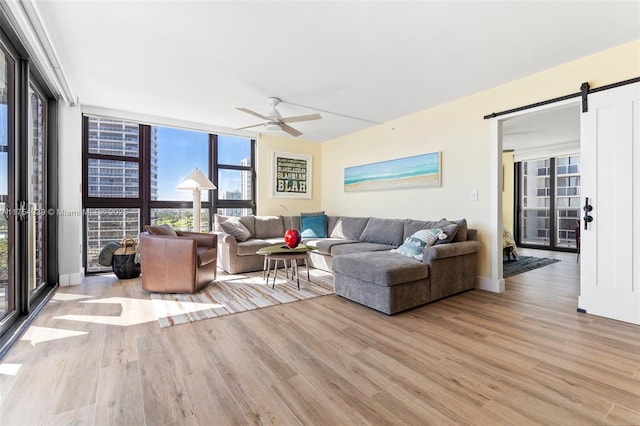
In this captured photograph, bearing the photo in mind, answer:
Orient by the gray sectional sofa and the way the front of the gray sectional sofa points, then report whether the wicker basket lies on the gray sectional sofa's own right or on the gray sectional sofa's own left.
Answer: on the gray sectional sofa's own right

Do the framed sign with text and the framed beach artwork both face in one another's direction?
no

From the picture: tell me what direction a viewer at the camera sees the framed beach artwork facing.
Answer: facing the viewer and to the left of the viewer

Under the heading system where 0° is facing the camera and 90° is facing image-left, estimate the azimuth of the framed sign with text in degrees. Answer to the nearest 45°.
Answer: approximately 315°

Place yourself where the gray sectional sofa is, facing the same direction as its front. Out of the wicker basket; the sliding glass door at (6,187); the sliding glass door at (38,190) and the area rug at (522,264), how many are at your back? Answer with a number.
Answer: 1

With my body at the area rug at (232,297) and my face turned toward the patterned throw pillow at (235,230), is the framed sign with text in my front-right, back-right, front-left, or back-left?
front-right

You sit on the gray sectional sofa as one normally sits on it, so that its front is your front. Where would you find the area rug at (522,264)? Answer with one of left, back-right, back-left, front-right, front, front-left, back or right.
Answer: back

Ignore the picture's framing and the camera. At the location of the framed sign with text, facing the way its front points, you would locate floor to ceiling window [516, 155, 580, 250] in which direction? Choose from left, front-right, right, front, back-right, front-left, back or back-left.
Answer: front-left

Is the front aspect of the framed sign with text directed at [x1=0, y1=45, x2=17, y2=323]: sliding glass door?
no

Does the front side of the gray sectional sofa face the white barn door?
no

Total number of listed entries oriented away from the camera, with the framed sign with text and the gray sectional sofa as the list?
0

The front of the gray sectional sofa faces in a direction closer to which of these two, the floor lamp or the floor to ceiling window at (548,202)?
the floor lamp

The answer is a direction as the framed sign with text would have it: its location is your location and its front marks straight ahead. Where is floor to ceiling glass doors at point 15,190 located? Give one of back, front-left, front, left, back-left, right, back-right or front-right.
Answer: right

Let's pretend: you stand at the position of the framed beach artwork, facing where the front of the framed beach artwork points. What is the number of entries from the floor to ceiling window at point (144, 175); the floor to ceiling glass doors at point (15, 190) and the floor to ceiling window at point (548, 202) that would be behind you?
1

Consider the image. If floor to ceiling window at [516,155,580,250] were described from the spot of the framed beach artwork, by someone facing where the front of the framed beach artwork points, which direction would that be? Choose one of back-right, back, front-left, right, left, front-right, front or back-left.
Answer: back

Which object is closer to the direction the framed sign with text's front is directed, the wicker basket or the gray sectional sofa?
the gray sectional sofa

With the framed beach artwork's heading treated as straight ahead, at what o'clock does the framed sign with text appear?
The framed sign with text is roughly at 2 o'clock from the framed beach artwork.

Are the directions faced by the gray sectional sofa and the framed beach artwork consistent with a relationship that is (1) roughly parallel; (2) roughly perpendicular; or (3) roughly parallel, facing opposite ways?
roughly parallel

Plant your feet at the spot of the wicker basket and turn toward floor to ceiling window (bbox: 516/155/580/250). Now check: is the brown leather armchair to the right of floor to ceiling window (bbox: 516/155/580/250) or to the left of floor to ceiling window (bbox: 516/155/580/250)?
right

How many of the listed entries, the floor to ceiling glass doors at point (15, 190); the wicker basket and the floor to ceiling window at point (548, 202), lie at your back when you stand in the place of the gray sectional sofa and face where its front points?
1

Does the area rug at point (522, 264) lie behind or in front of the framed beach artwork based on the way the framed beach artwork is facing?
behind
